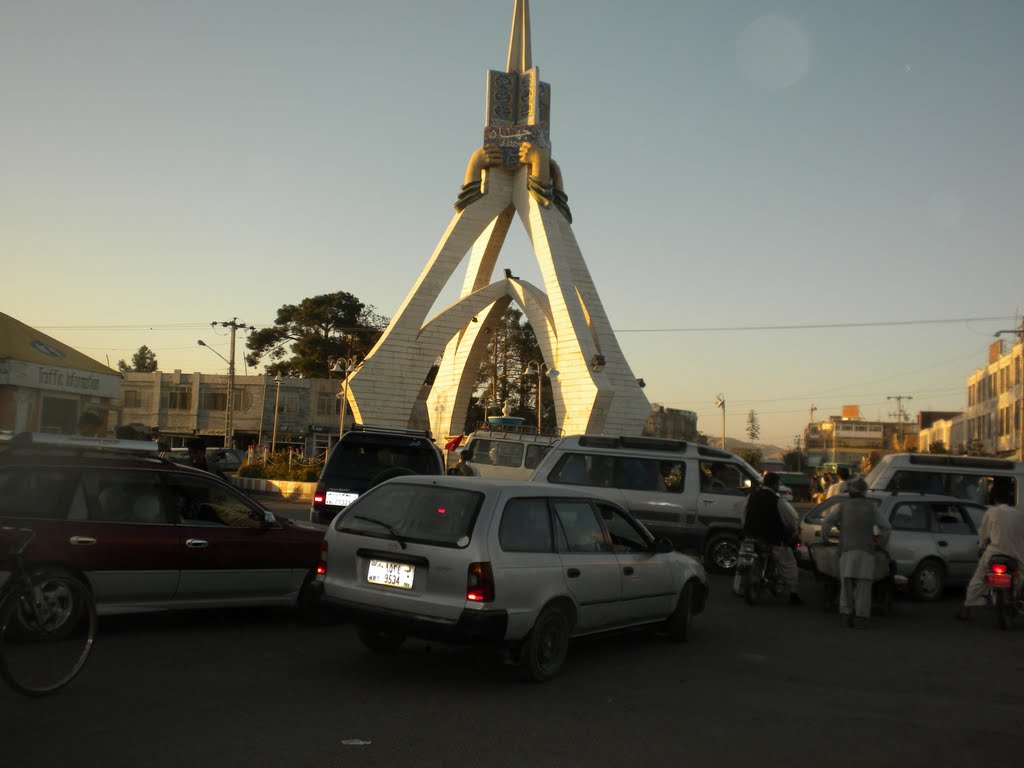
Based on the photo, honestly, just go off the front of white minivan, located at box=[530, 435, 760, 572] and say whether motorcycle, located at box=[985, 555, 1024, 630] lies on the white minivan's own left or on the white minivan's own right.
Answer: on the white minivan's own right

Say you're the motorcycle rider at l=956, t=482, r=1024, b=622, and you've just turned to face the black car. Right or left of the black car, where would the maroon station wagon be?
left

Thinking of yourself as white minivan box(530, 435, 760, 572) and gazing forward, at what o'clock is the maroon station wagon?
The maroon station wagon is roughly at 4 o'clock from the white minivan.

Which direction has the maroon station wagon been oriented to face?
to the viewer's right

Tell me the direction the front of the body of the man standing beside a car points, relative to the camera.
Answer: away from the camera

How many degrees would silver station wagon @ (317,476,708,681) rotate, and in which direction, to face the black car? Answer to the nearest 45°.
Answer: approximately 45° to its left

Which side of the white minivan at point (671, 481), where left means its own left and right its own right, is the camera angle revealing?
right

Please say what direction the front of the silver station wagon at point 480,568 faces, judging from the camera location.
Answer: facing away from the viewer and to the right of the viewer

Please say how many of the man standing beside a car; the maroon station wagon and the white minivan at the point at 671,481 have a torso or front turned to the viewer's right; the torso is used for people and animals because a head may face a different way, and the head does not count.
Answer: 2

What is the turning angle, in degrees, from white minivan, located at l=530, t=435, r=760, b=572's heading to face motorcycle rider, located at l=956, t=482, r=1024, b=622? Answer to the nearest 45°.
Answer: approximately 45° to its right

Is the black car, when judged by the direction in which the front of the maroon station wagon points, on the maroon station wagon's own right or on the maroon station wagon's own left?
on the maroon station wagon's own left

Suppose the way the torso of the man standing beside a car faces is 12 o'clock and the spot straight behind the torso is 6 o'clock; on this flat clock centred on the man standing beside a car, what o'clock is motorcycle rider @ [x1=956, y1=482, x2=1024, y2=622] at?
The motorcycle rider is roughly at 2 o'clock from the man standing beside a car.

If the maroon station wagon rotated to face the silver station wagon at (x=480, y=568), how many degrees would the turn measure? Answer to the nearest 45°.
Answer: approximately 45° to its right

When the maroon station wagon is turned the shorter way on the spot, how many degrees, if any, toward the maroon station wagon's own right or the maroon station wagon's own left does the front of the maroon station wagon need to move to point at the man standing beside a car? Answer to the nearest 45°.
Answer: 0° — it already faces them
